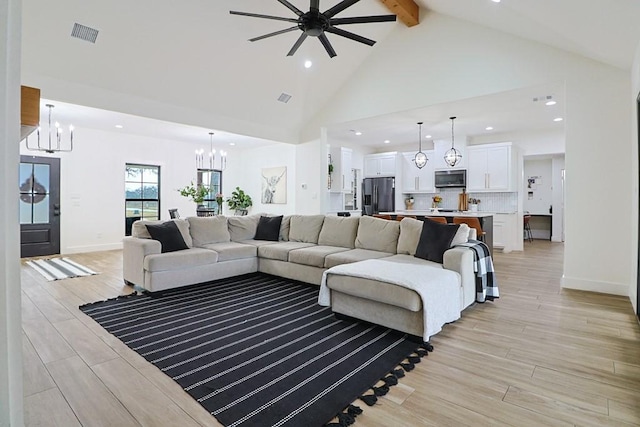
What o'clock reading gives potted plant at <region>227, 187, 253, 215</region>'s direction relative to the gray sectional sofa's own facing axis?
The potted plant is roughly at 4 o'clock from the gray sectional sofa.

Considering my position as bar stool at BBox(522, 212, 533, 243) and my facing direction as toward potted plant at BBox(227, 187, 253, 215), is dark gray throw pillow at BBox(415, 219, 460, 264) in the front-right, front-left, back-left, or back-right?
front-left

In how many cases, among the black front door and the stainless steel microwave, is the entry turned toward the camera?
2

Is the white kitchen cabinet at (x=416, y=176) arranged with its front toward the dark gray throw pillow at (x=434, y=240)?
yes

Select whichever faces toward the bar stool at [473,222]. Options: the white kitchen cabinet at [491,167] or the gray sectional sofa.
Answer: the white kitchen cabinet

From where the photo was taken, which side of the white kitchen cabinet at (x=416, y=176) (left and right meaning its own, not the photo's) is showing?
front

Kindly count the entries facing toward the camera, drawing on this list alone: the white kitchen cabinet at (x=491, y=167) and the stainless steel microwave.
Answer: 2

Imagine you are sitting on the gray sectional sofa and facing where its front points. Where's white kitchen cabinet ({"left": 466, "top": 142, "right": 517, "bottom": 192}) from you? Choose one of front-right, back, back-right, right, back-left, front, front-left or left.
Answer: back

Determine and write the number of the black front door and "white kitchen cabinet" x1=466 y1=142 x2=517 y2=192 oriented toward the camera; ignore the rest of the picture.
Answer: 2

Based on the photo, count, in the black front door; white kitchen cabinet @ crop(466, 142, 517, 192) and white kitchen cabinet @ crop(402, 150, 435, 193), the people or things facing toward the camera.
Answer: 3

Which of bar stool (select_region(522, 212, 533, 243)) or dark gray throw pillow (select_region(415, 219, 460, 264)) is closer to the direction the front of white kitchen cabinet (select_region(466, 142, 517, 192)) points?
the dark gray throw pillow

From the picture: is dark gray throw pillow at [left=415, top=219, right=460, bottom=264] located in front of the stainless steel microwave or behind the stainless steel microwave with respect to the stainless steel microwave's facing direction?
in front

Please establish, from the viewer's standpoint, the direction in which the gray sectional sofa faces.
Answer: facing the viewer and to the left of the viewer

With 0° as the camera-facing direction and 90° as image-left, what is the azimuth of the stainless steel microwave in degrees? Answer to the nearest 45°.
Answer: approximately 0°

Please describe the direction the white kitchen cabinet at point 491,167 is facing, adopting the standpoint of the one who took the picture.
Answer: facing the viewer
